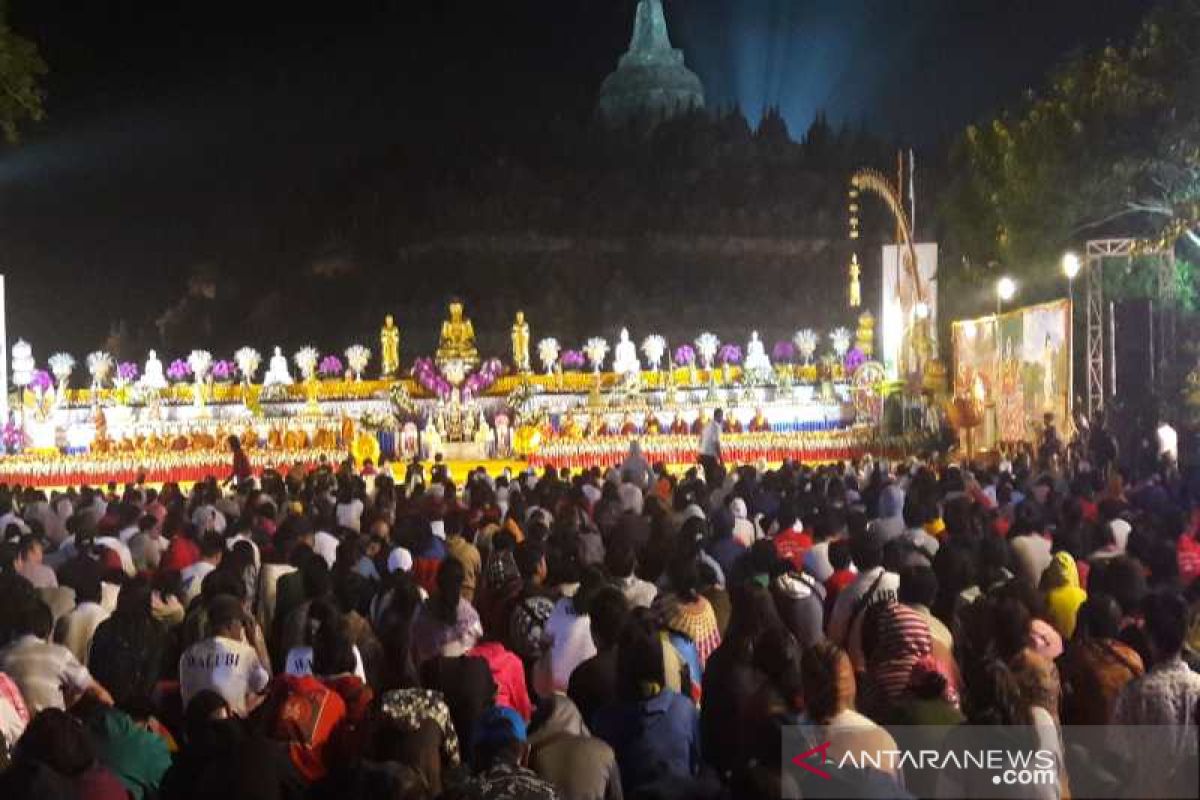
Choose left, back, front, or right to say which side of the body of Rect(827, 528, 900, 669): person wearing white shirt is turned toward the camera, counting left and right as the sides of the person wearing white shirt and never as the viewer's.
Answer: back

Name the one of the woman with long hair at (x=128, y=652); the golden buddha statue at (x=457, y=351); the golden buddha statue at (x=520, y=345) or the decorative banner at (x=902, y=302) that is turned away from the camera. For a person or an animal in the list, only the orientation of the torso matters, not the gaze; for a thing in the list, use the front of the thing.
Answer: the woman with long hair

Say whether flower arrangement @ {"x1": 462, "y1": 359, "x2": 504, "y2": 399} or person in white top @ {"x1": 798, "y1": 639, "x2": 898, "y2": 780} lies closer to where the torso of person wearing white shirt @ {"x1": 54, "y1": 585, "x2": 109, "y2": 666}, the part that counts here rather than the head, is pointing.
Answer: the flower arrangement

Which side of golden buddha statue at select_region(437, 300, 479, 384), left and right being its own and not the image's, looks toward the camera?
front

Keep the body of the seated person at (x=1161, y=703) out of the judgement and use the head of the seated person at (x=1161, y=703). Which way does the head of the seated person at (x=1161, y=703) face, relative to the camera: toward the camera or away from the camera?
away from the camera

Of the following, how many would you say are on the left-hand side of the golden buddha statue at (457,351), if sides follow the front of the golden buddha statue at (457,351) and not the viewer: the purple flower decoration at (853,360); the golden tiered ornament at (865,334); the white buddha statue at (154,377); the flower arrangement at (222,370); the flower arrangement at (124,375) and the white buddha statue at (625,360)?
3

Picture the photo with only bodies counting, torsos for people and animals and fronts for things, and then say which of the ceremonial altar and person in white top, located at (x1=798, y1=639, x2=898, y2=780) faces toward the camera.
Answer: the ceremonial altar

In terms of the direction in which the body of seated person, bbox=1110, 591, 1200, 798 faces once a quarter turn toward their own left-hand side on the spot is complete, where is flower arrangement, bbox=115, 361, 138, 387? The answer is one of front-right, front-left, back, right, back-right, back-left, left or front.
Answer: front-right

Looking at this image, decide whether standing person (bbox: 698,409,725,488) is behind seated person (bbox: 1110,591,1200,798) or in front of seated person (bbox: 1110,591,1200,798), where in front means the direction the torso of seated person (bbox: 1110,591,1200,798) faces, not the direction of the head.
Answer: in front

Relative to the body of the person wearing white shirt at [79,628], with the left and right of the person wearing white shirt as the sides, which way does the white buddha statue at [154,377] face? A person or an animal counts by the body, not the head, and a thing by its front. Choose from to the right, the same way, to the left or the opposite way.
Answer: the opposite way

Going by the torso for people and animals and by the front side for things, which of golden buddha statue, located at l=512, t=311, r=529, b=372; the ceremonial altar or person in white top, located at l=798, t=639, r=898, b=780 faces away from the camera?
the person in white top

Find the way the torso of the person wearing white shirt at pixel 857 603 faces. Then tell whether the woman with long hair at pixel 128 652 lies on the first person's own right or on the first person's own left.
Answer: on the first person's own left

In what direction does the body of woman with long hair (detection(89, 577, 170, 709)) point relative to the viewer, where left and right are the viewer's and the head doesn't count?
facing away from the viewer

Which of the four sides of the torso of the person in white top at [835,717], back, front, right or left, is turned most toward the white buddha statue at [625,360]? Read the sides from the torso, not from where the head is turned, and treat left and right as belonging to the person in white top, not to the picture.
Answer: front

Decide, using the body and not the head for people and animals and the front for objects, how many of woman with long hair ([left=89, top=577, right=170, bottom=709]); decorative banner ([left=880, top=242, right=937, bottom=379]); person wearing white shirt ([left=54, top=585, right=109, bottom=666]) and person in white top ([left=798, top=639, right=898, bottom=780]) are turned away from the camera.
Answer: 3

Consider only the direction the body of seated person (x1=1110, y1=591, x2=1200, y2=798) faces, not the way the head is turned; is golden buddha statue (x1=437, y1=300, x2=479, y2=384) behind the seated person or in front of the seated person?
in front

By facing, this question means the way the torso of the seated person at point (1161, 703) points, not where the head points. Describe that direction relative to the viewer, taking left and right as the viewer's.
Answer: facing away from the viewer

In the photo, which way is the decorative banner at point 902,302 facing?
toward the camera

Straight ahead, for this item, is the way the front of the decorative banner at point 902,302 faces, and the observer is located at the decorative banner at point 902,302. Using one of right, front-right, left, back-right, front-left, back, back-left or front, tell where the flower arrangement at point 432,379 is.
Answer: right

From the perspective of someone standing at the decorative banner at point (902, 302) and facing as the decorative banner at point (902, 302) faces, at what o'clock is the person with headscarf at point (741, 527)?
The person with headscarf is roughly at 12 o'clock from the decorative banner.
